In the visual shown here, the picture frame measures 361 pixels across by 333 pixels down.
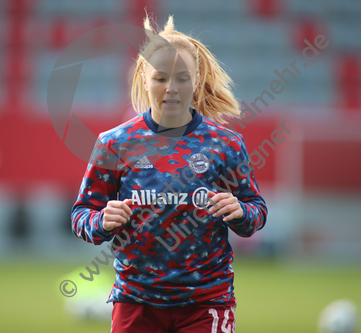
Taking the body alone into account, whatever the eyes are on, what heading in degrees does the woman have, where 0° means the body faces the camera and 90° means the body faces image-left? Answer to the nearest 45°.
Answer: approximately 0°
